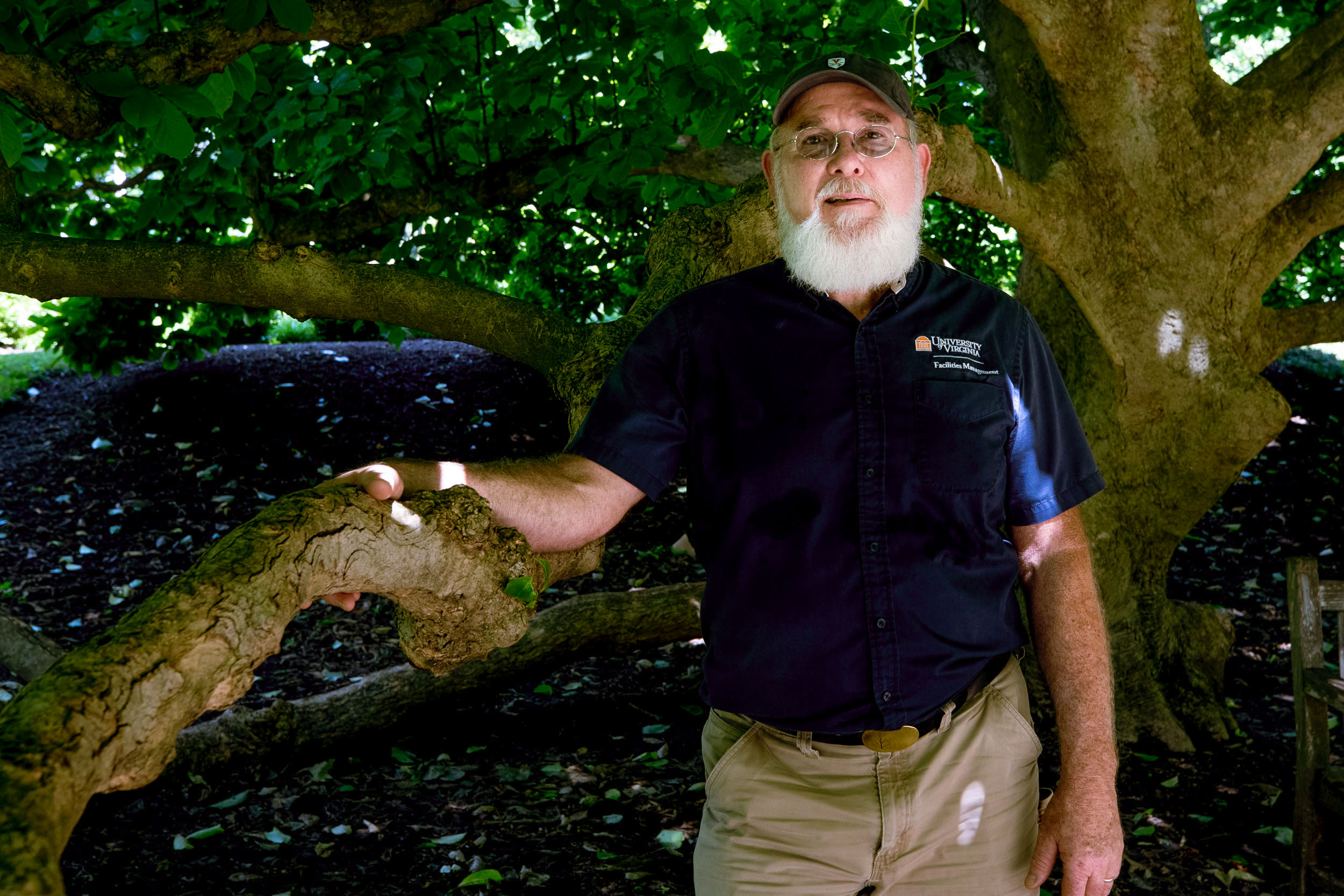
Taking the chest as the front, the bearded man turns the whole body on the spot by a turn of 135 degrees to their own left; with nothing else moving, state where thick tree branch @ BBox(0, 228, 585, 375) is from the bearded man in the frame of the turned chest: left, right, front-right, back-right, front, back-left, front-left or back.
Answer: left

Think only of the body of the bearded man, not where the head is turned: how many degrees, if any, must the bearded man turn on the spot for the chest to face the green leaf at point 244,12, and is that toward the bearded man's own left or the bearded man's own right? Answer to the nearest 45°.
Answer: approximately 90° to the bearded man's own right

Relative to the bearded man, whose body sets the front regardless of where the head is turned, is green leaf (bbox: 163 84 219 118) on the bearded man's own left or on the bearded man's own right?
on the bearded man's own right

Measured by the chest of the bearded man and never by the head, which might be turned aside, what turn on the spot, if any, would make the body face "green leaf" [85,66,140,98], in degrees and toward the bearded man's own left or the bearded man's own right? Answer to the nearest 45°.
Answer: approximately 90° to the bearded man's own right

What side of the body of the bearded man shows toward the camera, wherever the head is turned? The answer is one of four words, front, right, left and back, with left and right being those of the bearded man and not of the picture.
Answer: front

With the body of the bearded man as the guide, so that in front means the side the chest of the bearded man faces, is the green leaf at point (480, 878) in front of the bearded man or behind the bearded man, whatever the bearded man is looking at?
behind

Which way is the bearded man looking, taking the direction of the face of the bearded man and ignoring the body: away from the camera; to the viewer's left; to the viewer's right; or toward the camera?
toward the camera

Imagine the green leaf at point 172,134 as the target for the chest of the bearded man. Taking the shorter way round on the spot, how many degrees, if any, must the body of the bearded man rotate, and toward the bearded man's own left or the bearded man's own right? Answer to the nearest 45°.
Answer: approximately 90° to the bearded man's own right

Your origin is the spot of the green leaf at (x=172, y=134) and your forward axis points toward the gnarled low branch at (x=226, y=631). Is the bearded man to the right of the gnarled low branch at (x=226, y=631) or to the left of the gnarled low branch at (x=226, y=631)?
left

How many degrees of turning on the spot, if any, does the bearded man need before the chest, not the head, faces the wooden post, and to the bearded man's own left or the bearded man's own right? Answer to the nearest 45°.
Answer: approximately 135° to the bearded man's own left

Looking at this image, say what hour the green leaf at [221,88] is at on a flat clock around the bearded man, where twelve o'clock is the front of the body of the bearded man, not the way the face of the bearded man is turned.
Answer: The green leaf is roughly at 4 o'clock from the bearded man.

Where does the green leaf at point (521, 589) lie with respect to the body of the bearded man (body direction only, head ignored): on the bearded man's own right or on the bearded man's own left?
on the bearded man's own right
